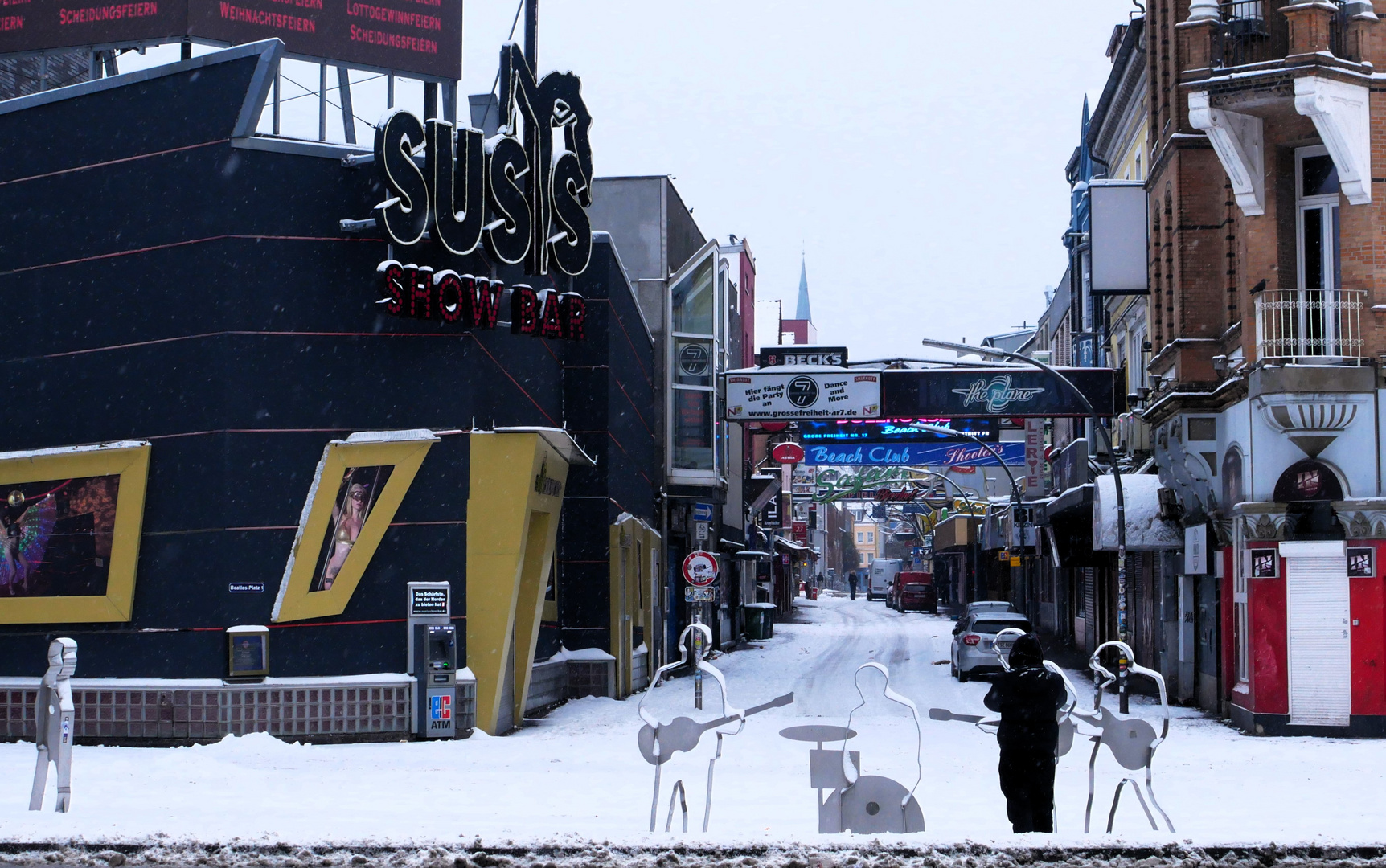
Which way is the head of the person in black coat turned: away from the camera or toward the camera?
away from the camera

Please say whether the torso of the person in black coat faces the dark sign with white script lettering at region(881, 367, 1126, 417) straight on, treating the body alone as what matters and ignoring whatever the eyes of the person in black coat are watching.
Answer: yes

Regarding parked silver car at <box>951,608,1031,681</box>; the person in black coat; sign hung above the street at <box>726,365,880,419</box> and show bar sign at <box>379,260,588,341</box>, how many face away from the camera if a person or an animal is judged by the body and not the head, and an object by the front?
2

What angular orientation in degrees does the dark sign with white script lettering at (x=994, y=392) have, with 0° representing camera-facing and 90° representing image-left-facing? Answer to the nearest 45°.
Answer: approximately 0°

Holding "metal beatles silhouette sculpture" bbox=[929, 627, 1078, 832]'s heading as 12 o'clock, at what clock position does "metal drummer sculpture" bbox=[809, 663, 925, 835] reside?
The metal drummer sculpture is roughly at 2 o'clock from the metal beatles silhouette sculpture.

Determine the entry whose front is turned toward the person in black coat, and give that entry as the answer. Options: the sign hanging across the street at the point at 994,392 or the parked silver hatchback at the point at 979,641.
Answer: the sign hanging across the street

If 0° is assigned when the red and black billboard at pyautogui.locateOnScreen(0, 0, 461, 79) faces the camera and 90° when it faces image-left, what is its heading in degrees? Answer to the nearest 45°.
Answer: approximately 0°

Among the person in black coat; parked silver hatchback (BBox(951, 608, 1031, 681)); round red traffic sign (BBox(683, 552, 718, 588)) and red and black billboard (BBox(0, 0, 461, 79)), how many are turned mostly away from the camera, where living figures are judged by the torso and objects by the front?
2
